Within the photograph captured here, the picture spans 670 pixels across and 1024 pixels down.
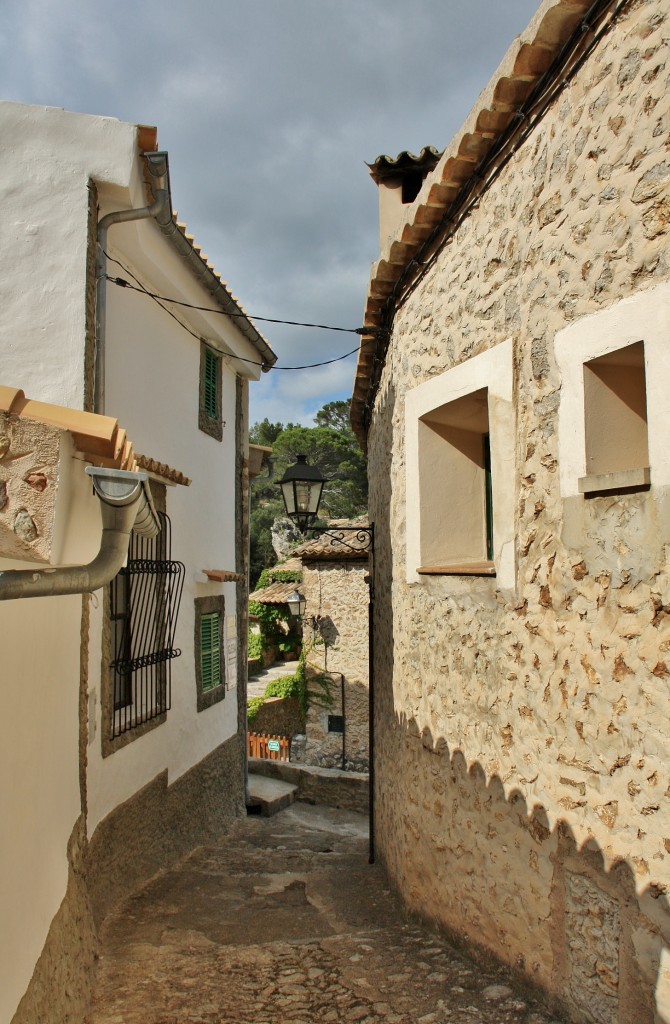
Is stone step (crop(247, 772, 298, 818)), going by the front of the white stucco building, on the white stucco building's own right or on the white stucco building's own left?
on the white stucco building's own left

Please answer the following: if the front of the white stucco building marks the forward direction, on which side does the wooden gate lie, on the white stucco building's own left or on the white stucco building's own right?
on the white stucco building's own left

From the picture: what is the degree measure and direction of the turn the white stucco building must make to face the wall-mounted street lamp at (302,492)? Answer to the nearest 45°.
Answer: approximately 45° to its left

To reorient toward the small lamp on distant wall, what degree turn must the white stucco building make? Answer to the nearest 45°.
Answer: approximately 90° to its left

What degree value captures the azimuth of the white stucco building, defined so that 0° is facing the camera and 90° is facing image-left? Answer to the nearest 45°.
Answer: approximately 270°

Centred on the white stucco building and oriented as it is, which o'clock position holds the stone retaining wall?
The stone retaining wall is roughly at 10 o'clock from the white stucco building.
